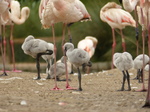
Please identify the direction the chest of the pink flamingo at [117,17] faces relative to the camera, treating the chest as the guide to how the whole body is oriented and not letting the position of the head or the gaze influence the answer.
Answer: to the viewer's left
